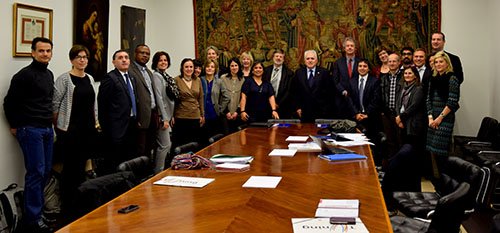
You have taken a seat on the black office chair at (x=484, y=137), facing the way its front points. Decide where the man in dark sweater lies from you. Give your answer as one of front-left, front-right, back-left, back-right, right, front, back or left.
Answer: front-left

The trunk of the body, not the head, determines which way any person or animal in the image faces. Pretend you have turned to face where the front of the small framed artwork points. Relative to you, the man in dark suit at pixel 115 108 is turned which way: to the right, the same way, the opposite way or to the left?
the same way

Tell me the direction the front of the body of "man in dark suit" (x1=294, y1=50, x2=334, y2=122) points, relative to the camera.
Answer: toward the camera

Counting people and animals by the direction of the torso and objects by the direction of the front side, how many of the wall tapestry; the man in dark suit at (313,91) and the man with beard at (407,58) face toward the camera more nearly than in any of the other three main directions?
3

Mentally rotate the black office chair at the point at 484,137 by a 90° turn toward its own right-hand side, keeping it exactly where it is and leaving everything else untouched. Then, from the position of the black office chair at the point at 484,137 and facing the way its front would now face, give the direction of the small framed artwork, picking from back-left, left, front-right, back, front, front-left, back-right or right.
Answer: back-left

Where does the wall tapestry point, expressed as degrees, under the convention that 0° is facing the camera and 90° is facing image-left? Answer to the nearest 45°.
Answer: approximately 0°

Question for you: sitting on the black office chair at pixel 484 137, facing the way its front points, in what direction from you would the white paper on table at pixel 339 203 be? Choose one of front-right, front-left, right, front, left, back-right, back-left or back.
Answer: left

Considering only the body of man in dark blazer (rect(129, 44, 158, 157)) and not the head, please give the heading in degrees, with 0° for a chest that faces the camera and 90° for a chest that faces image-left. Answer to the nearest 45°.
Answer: approximately 315°

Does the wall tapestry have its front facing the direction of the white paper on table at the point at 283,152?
yes

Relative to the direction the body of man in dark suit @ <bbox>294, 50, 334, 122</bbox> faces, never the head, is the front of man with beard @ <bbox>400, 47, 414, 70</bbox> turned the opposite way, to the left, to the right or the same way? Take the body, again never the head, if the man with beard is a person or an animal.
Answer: the same way

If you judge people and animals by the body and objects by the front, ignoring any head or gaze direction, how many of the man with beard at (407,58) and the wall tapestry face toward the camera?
2

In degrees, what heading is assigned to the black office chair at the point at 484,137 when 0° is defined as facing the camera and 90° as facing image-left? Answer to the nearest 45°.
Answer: approximately 90°

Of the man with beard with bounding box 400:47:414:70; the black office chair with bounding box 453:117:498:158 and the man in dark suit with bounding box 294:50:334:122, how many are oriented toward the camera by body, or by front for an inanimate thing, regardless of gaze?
2

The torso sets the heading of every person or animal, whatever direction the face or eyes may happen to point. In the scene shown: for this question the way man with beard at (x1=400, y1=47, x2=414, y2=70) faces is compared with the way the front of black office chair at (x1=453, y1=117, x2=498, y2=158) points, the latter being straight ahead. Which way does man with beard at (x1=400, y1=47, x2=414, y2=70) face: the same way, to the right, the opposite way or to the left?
to the left

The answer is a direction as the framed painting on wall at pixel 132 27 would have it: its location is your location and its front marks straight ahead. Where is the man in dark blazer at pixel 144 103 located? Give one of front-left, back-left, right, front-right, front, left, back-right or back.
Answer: front-right

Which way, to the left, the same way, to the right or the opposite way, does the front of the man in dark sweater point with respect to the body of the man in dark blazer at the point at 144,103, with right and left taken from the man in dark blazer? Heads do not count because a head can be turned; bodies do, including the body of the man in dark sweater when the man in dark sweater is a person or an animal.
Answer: the same way
